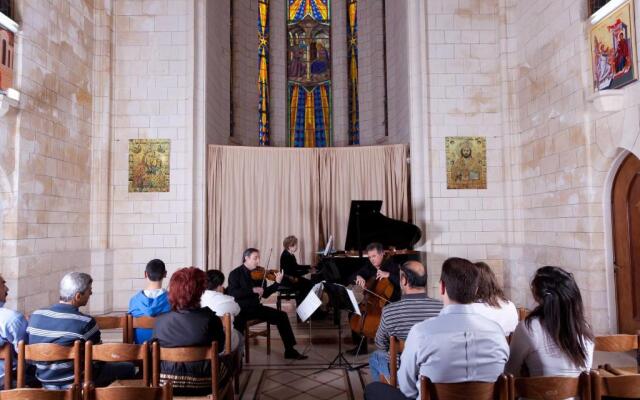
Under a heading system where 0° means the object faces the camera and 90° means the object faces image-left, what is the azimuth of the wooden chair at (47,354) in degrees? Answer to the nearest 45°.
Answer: approximately 180°

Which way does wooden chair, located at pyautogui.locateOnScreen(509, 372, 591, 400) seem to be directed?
away from the camera

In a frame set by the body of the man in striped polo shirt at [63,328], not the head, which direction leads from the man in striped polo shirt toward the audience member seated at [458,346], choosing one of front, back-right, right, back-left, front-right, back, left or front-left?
right

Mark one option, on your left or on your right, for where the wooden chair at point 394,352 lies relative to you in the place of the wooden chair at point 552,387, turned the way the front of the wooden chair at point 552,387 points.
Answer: on your left

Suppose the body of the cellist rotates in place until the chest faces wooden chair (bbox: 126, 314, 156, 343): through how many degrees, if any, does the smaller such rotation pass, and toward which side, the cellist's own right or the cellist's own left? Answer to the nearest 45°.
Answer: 0° — they already face it

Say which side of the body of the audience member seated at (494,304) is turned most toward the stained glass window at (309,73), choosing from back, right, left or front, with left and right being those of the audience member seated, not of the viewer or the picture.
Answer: front

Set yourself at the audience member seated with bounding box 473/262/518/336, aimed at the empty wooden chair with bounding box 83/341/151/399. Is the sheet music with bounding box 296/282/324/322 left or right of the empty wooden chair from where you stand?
right

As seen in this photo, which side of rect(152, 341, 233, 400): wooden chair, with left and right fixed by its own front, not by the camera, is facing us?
back

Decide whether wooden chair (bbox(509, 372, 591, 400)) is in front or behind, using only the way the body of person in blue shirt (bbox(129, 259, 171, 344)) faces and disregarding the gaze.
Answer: behind

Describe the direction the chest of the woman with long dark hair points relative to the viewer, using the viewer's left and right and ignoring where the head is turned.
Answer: facing away from the viewer and to the left of the viewer

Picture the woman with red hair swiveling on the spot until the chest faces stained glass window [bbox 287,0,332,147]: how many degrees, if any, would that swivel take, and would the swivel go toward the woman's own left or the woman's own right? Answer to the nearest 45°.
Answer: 0° — they already face it

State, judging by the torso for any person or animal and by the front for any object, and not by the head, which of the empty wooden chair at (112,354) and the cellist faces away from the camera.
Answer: the empty wooden chair

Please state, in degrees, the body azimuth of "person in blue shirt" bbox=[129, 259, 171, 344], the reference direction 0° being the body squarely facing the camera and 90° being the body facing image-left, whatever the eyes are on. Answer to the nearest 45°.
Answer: approximately 180°

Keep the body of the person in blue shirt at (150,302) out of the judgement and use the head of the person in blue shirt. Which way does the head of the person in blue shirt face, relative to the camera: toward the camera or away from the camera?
away from the camera

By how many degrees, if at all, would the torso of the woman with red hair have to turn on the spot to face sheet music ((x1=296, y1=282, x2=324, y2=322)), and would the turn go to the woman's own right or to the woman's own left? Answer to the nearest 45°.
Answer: approximately 45° to the woman's own right

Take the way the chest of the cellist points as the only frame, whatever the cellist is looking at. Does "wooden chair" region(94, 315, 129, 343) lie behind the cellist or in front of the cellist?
in front

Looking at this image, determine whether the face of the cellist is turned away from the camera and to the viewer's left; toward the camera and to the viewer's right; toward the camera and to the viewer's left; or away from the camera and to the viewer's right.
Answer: toward the camera and to the viewer's left

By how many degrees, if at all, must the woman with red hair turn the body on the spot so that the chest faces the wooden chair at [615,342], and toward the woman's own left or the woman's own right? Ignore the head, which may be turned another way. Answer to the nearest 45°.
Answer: approximately 90° to the woman's own right

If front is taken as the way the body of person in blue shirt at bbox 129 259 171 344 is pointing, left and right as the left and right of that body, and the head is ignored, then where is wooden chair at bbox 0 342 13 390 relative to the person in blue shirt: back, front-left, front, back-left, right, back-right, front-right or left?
back-left

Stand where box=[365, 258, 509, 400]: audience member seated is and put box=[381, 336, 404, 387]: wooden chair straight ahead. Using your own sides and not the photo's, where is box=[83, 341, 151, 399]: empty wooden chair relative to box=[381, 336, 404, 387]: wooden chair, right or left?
left

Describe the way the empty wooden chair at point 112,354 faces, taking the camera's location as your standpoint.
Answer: facing away from the viewer
